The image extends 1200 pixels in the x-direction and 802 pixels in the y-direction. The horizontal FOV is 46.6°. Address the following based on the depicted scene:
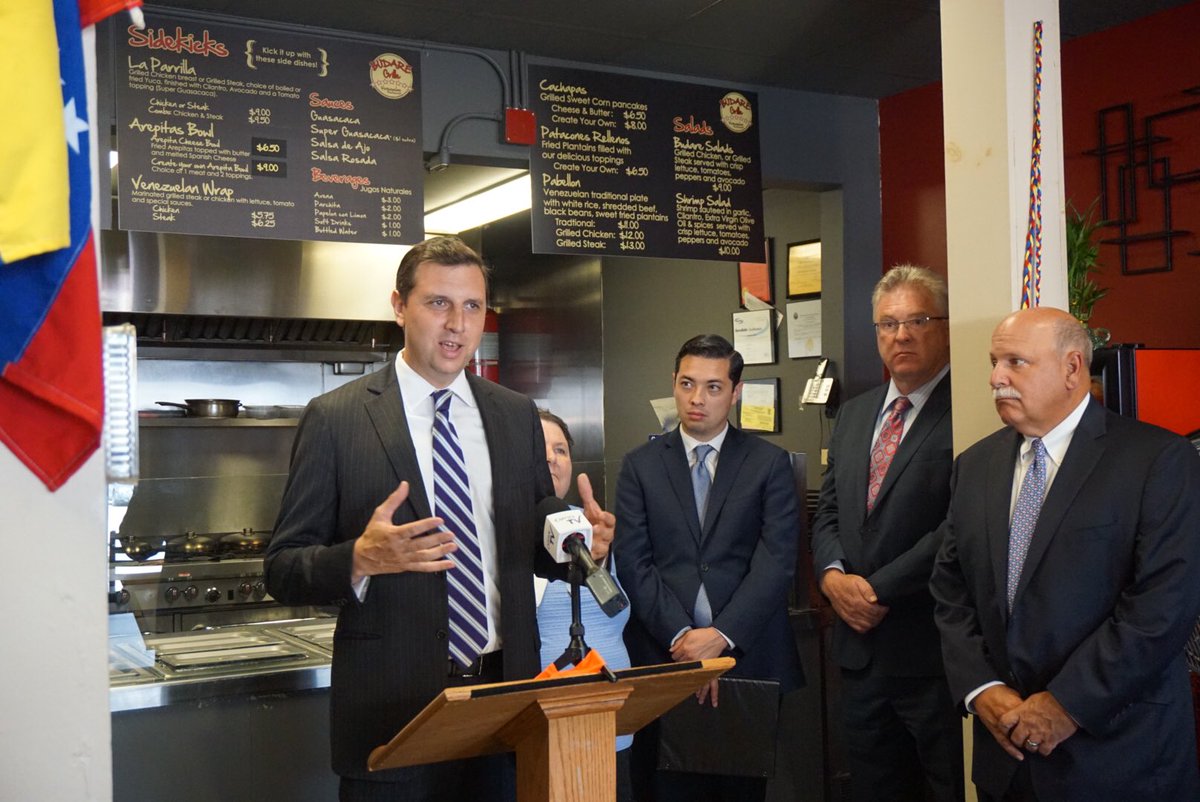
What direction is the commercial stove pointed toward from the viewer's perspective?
toward the camera

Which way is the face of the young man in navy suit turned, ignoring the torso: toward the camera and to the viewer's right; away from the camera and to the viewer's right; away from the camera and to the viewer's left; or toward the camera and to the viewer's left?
toward the camera and to the viewer's left

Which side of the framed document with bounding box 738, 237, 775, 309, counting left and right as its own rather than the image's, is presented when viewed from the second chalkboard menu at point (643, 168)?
front

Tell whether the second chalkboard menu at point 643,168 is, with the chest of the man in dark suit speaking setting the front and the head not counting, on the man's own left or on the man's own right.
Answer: on the man's own left

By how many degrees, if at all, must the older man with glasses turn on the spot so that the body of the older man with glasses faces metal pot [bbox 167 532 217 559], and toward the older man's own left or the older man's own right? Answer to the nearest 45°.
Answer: approximately 90° to the older man's own right

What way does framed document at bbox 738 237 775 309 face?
toward the camera

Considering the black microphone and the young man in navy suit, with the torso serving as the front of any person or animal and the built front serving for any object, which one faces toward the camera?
the young man in navy suit

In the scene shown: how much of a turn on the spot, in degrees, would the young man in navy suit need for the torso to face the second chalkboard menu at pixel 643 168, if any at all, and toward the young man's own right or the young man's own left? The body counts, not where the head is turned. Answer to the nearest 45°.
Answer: approximately 180°

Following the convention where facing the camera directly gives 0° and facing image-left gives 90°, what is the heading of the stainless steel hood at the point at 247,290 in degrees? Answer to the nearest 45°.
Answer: approximately 0°

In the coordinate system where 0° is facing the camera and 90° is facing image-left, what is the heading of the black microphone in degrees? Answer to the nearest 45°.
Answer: approximately 135°

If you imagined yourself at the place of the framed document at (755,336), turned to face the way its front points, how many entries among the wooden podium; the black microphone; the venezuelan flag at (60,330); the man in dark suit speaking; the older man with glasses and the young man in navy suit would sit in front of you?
6

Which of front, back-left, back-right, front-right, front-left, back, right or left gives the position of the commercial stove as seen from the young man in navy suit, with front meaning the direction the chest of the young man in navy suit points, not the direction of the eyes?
back-right

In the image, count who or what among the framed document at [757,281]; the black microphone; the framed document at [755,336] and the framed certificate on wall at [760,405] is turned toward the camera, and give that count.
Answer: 3

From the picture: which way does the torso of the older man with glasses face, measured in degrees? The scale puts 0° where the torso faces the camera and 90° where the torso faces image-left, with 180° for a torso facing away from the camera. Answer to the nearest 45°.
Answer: approximately 45°

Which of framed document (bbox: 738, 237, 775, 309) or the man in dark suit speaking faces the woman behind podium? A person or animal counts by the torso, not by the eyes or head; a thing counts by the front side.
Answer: the framed document
